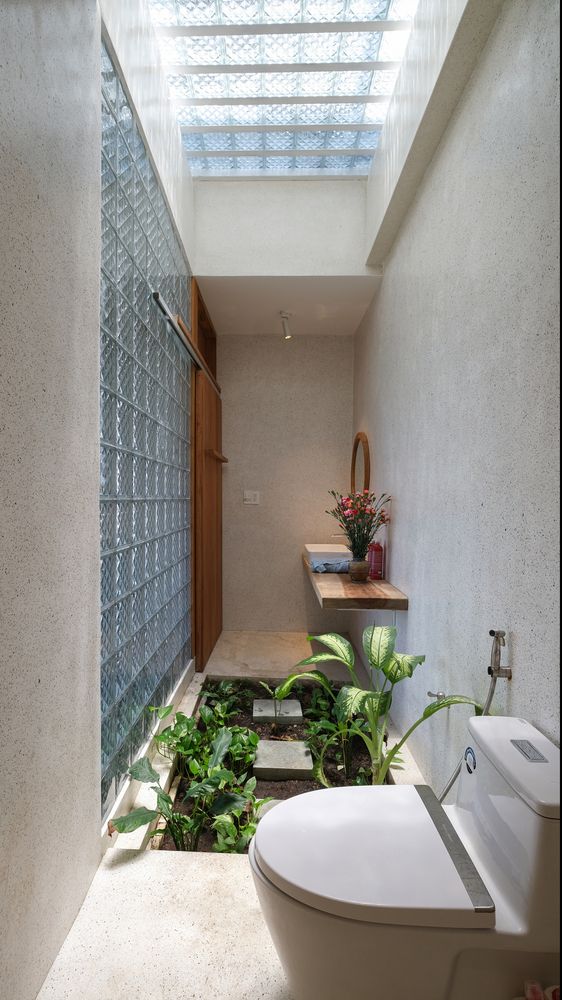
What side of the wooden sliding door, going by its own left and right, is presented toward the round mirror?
front

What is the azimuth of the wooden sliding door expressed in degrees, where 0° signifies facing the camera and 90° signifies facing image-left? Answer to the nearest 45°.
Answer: approximately 270°

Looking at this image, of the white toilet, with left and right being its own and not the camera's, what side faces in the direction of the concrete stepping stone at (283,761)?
right

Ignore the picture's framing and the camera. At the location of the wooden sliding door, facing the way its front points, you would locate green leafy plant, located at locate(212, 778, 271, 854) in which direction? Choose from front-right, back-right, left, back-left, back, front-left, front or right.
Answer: right

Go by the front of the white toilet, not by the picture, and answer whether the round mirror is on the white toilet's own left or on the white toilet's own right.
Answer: on the white toilet's own right

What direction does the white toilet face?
to the viewer's left

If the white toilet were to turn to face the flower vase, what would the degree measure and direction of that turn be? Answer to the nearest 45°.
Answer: approximately 90° to its right

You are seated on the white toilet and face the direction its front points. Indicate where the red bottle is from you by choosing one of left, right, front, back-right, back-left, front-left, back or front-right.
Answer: right

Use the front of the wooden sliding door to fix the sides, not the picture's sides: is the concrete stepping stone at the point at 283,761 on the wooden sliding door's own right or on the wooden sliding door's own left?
on the wooden sliding door's own right

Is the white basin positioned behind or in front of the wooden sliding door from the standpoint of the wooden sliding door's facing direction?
in front

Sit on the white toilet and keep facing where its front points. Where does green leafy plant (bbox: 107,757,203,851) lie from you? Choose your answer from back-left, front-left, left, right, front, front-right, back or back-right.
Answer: front-right

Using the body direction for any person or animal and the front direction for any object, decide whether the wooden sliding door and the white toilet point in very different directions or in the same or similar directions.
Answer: very different directions

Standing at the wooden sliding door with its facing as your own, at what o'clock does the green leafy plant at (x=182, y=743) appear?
The green leafy plant is roughly at 3 o'clock from the wooden sliding door.

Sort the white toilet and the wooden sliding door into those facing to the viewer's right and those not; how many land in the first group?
1

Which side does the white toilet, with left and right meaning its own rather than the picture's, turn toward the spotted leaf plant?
right

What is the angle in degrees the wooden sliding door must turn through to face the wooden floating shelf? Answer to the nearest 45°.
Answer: approximately 45° to its right
